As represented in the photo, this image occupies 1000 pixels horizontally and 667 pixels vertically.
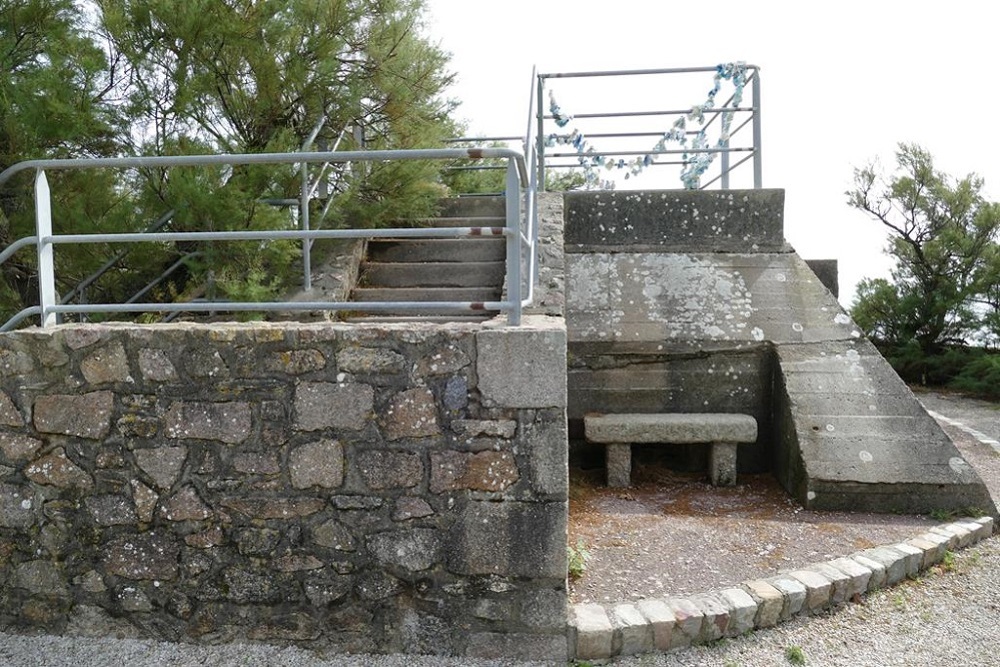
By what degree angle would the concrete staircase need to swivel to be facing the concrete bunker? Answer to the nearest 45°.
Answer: approximately 90° to its left

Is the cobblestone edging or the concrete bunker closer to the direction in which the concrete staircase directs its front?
the cobblestone edging

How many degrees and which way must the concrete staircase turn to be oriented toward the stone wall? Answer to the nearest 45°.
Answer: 0° — it already faces it

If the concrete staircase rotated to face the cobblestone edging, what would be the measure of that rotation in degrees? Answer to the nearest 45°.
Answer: approximately 45° to its left

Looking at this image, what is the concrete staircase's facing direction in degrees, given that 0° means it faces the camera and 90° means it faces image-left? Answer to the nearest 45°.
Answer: approximately 0°

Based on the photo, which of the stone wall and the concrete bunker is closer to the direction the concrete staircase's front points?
the stone wall
